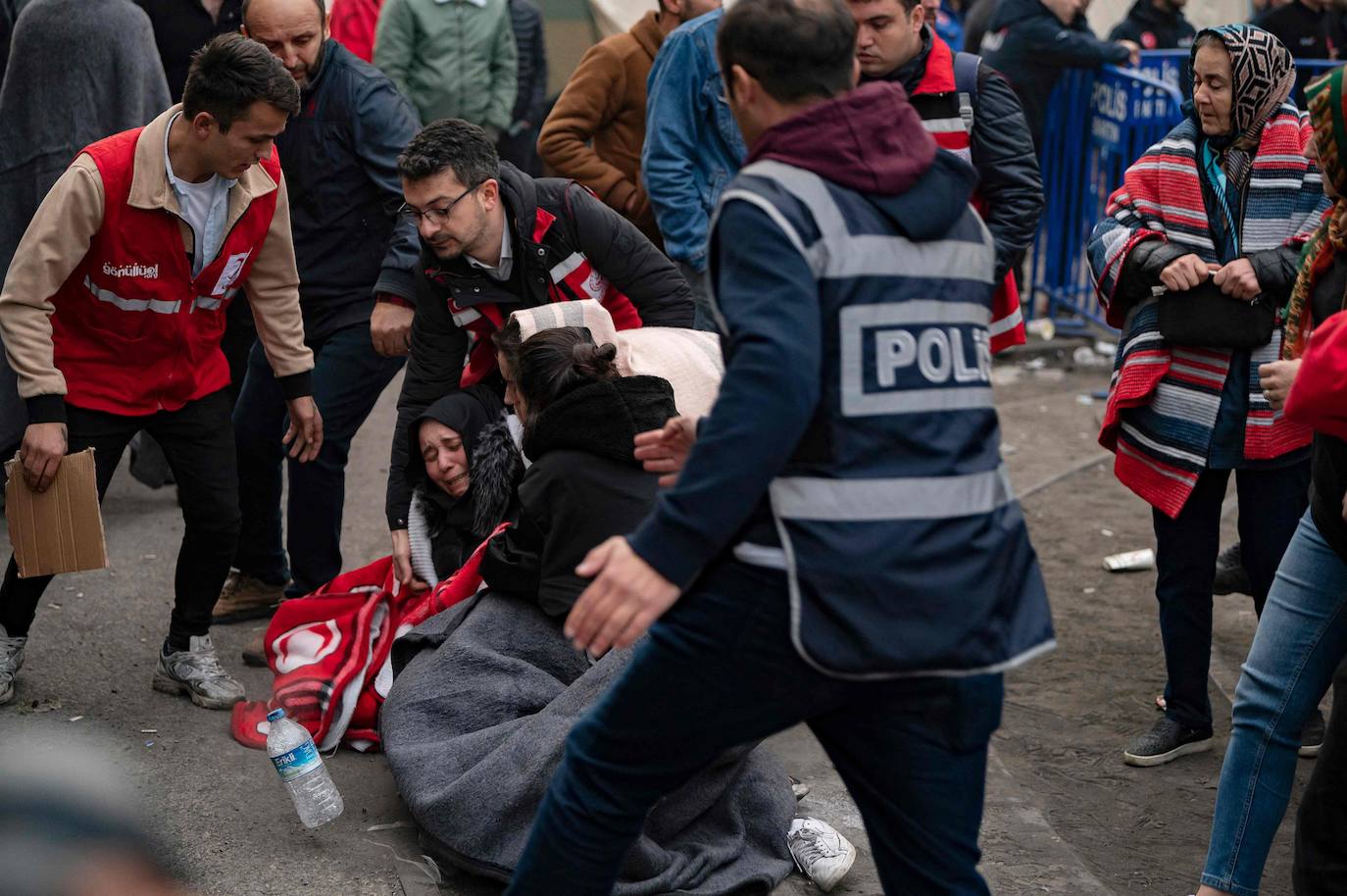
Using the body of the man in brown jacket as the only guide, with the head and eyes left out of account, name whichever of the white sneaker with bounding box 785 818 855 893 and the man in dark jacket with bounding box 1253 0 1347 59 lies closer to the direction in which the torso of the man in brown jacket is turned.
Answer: the man in dark jacket

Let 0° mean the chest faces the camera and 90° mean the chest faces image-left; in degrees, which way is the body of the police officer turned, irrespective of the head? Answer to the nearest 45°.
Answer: approximately 135°

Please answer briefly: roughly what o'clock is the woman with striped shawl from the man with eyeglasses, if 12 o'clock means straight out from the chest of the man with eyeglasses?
The woman with striped shawl is roughly at 8 o'clock from the man with eyeglasses.

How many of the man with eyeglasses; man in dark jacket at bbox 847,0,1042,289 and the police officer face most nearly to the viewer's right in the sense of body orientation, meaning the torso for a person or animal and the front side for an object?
0

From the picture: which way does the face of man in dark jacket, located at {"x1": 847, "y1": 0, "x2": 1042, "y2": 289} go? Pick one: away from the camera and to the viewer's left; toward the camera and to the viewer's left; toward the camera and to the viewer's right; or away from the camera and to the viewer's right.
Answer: toward the camera and to the viewer's left

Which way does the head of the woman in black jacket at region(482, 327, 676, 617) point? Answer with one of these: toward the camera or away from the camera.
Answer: away from the camera

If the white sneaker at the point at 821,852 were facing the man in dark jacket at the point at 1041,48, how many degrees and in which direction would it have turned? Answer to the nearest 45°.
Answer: approximately 135° to its left

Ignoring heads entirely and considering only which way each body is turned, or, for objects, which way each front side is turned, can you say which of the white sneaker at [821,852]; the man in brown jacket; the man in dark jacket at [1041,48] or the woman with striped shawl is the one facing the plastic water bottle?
the woman with striped shawl

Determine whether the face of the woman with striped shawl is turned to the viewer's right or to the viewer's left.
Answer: to the viewer's left

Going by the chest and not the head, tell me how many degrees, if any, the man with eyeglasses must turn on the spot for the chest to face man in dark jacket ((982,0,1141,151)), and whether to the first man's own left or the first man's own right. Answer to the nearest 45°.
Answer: approximately 180°
